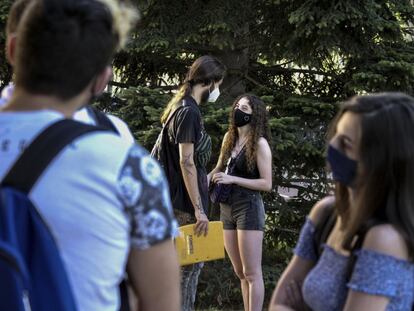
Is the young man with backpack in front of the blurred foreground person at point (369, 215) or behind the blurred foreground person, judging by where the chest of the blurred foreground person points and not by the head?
in front

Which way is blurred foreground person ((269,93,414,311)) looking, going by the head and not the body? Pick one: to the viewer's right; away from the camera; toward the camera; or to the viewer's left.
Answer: to the viewer's left

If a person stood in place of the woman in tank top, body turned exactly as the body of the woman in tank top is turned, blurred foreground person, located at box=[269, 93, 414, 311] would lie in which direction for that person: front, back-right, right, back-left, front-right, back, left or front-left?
front-left

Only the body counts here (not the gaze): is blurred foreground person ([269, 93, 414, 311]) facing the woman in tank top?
no

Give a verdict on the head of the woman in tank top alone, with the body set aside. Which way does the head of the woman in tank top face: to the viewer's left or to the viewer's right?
to the viewer's left

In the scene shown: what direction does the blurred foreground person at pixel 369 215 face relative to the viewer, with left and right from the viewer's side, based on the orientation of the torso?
facing the viewer and to the left of the viewer

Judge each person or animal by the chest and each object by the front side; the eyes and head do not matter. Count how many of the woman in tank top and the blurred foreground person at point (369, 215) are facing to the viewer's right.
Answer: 0

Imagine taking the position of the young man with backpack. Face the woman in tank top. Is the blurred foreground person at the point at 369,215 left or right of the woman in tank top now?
right

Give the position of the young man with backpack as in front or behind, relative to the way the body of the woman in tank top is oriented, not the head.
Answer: in front

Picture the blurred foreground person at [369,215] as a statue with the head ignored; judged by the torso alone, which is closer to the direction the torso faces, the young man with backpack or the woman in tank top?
the young man with backpack
